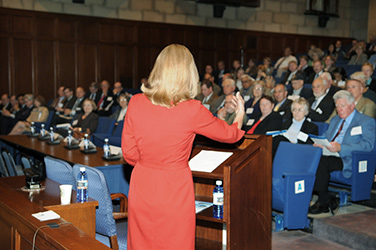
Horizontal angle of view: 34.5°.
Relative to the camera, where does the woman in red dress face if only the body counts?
away from the camera

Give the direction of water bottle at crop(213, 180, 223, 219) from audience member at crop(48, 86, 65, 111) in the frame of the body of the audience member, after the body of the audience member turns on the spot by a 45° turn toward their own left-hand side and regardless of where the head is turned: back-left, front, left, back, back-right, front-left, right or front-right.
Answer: front

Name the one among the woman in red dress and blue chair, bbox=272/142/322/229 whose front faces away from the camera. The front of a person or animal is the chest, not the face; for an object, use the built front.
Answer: the woman in red dress

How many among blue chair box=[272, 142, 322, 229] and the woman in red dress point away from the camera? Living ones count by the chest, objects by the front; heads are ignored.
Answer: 1

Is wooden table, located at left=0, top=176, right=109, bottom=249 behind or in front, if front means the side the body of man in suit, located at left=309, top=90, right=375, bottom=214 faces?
in front

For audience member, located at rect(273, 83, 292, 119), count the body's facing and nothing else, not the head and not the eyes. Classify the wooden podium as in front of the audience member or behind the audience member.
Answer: in front

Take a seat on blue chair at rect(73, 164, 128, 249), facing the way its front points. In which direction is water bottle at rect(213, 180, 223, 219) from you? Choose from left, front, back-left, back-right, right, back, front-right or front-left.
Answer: right

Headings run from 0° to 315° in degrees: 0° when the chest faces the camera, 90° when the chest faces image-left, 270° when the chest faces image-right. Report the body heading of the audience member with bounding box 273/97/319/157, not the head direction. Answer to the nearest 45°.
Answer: approximately 45°

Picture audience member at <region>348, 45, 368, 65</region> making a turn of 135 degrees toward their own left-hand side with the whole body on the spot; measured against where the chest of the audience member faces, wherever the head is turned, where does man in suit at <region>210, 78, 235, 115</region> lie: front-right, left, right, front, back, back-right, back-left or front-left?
back-right

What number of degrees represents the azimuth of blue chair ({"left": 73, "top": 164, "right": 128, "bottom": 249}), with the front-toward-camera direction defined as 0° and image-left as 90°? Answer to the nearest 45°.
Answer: approximately 225°

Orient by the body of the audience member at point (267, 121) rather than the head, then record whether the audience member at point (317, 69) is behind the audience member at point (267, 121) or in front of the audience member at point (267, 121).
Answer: behind

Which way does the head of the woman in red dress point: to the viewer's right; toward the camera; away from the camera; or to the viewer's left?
away from the camera

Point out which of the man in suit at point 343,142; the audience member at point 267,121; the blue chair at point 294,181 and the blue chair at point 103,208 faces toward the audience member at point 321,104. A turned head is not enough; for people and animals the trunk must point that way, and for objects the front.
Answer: the blue chair at point 103,208

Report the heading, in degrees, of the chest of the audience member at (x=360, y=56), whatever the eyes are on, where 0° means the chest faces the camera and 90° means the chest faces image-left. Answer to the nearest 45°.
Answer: approximately 45°
